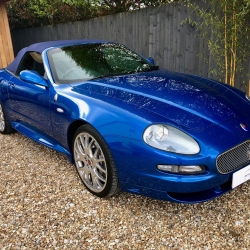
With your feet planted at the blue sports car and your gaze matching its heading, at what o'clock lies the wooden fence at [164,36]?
The wooden fence is roughly at 8 o'clock from the blue sports car.

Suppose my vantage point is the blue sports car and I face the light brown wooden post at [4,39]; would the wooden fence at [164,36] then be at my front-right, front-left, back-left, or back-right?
front-right

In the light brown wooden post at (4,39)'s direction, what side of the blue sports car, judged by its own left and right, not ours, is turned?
back

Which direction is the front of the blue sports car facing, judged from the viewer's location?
facing the viewer and to the right of the viewer

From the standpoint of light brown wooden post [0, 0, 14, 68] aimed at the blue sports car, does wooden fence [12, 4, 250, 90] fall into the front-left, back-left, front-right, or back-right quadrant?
front-left
